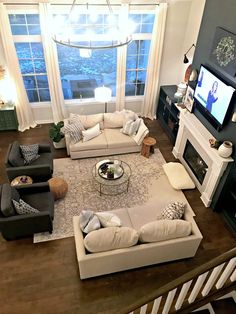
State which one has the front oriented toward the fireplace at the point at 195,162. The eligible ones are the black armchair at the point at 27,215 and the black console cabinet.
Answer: the black armchair

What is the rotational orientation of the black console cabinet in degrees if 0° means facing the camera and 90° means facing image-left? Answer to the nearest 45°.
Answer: approximately 90°

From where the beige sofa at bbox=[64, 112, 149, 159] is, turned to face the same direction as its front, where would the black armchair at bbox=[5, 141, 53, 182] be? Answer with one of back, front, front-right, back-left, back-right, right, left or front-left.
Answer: front-right

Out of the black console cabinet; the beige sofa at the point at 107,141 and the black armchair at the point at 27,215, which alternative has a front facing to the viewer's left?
the black console cabinet

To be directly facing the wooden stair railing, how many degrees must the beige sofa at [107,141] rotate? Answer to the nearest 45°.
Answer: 0° — it already faces it

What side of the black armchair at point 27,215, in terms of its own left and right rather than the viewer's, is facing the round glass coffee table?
front

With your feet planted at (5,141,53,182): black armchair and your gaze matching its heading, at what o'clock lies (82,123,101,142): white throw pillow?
The white throw pillow is roughly at 11 o'clock from the black armchair.

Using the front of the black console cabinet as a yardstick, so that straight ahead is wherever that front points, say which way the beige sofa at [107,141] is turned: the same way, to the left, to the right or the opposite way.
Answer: to the left

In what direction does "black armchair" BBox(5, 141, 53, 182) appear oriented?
to the viewer's right

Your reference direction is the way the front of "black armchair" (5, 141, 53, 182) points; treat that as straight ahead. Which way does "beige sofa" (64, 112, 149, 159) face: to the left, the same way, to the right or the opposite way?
to the right

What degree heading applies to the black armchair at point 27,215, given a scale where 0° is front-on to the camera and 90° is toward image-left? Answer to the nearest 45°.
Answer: approximately 270°
